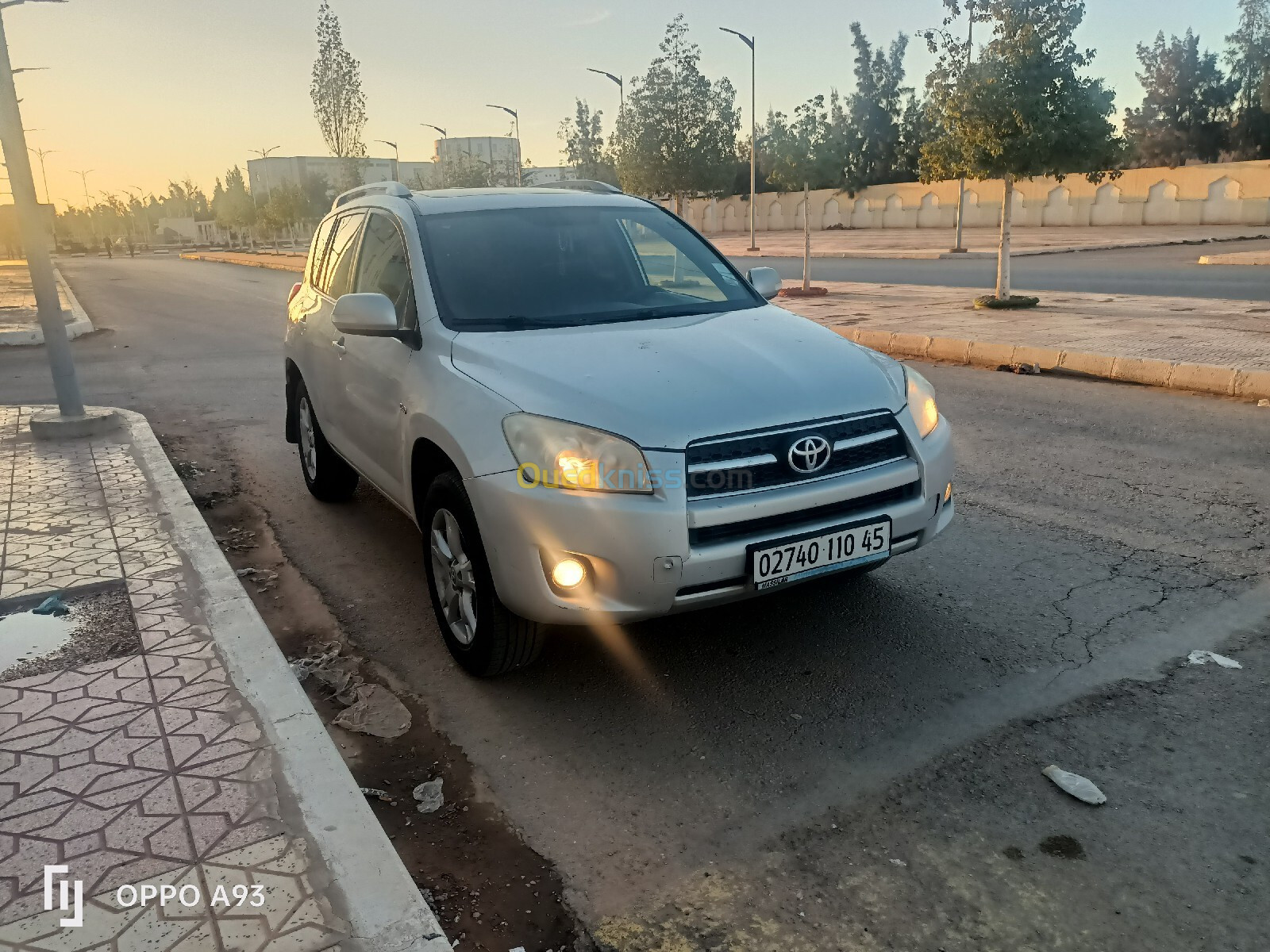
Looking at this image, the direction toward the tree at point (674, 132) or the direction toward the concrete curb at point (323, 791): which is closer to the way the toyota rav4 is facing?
the concrete curb

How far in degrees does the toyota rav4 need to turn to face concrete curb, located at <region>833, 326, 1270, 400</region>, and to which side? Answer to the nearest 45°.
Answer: approximately 90° to its left

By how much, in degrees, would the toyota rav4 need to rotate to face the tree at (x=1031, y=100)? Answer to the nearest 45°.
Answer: approximately 90° to its left

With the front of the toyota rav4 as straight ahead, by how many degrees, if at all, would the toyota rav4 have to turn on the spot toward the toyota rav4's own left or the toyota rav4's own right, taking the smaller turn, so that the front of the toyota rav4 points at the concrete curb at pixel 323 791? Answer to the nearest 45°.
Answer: approximately 90° to the toyota rav4's own right

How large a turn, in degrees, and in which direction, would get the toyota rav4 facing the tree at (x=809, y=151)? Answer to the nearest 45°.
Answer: approximately 135° to its left

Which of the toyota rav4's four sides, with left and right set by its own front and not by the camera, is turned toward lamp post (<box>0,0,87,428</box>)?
back

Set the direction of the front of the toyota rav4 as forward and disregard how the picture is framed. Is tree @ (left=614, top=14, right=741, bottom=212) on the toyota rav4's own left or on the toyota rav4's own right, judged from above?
on the toyota rav4's own left

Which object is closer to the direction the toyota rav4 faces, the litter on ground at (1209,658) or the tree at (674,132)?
the litter on ground

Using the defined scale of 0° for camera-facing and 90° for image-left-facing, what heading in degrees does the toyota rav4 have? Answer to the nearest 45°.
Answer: approximately 315°

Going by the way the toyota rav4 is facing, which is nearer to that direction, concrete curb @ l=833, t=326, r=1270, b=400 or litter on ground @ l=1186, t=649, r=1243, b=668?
the litter on ground

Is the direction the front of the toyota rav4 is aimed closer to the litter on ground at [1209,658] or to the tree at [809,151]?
the litter on ground
